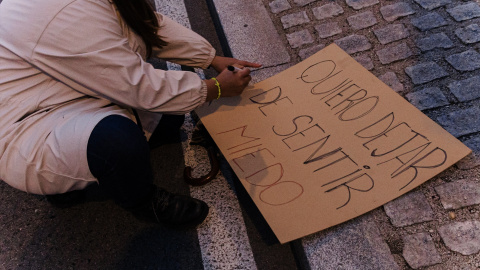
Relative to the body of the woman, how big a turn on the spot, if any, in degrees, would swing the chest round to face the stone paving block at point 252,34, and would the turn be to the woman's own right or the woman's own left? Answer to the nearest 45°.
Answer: approximately 45° to the woman's own left

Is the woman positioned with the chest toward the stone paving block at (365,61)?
yes

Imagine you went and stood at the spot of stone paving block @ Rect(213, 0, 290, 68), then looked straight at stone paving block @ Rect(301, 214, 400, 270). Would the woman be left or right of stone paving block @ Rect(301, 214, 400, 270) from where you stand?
right

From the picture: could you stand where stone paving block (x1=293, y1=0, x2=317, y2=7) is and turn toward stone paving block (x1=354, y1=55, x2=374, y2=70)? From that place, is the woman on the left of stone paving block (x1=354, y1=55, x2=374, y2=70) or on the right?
right

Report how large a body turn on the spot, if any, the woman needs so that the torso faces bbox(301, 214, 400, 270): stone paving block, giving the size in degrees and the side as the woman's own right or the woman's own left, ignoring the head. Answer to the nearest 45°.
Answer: approximately 45° to the woman's own right

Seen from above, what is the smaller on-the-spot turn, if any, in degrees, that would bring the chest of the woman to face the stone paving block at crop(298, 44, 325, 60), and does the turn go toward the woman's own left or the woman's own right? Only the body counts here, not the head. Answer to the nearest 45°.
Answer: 0° — they already face it

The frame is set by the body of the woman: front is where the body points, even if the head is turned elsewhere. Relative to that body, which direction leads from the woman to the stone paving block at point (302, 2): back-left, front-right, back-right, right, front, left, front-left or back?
front-left

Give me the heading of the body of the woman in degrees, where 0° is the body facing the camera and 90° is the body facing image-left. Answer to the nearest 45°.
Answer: approximately 270°
